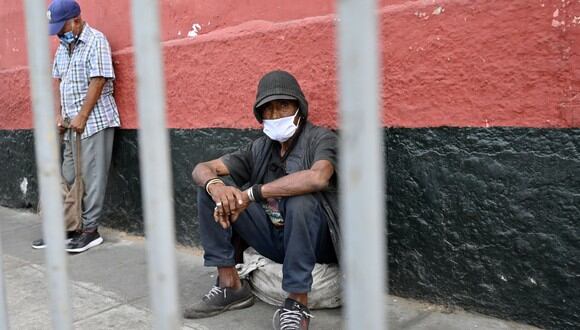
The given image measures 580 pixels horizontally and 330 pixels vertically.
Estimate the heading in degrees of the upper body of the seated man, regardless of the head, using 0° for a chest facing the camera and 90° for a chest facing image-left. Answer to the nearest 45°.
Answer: approximately 45°

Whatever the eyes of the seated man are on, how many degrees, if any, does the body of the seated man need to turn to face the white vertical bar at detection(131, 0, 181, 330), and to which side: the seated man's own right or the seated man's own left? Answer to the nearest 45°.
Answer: approximately 45° to the seated man's own left

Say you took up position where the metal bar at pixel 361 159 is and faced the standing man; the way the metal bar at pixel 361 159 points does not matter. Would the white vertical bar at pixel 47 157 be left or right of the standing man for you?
left

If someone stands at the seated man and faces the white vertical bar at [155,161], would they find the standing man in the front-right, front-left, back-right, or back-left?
back-right

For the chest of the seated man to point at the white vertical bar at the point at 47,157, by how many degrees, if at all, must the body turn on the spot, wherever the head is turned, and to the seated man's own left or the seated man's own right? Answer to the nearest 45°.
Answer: approximately 45° to the seated man's own left

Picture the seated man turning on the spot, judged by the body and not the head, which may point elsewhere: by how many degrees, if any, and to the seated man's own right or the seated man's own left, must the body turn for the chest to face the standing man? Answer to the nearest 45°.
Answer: approximately 90° to the seated man's own right

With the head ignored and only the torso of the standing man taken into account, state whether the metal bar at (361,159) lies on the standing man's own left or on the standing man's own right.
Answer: on the standing man's own left
